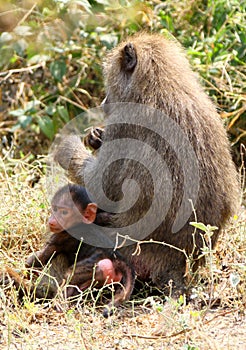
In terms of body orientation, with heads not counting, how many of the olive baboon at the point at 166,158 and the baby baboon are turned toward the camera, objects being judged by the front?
0

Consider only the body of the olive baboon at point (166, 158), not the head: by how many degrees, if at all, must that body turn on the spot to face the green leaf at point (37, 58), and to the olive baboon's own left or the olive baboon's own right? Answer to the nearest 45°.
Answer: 0° — it already faces it

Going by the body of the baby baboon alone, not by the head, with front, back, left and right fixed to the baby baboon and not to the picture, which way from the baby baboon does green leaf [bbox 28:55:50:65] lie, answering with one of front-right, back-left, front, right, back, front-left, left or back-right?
right

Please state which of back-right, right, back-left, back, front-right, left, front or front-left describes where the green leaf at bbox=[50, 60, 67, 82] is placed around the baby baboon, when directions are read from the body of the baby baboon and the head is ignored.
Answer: right

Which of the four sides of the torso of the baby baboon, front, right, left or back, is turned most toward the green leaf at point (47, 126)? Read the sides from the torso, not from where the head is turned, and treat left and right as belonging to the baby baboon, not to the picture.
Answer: right

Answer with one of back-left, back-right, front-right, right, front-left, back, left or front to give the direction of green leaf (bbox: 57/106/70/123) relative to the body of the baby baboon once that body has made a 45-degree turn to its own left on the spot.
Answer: back-right

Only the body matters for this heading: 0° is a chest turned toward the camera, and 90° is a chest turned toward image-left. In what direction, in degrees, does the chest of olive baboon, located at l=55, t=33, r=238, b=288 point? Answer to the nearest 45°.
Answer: approximately 135°

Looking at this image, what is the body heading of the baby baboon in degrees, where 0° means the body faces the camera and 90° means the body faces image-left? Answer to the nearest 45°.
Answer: approximately 90°
